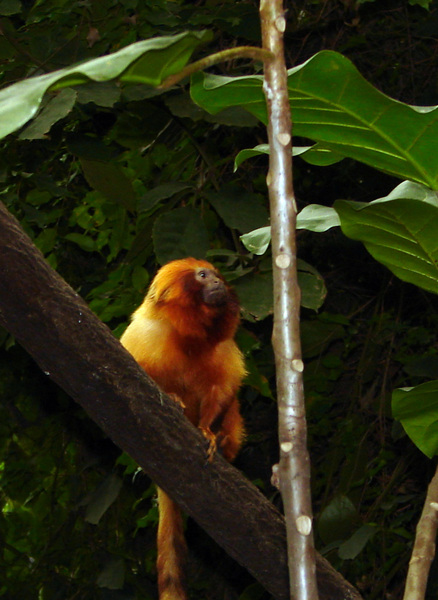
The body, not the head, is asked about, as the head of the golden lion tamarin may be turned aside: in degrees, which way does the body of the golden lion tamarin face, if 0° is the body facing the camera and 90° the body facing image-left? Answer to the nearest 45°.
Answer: approximately 315°

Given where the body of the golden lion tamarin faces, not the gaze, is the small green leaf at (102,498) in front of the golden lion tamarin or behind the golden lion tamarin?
behind
